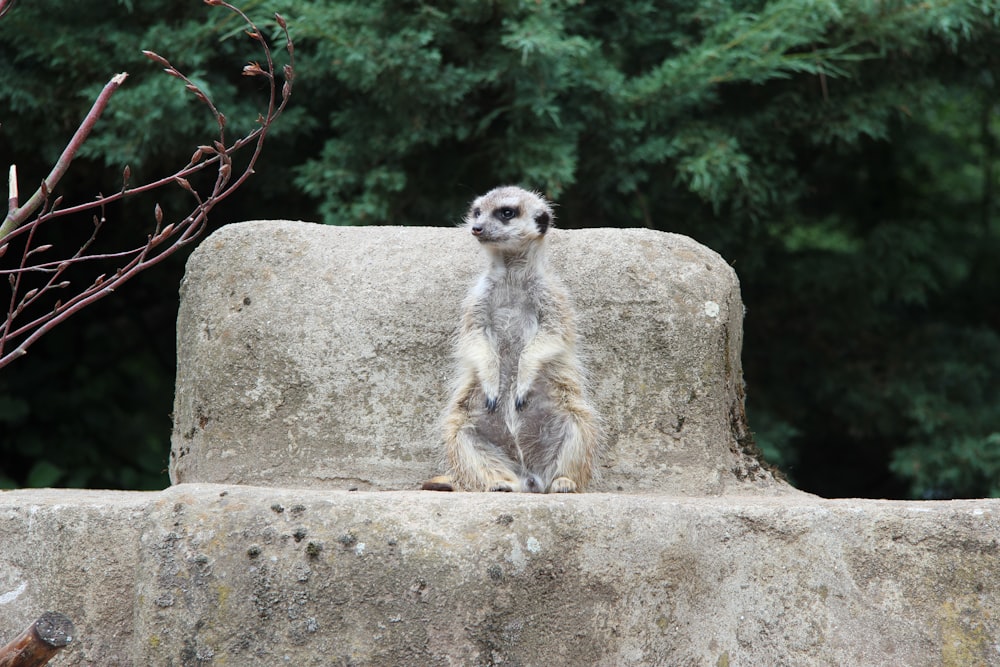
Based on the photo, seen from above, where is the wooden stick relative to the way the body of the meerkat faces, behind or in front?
in front

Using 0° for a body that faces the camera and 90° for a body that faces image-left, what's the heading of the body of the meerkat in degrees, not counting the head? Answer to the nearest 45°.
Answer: approximately 0°
